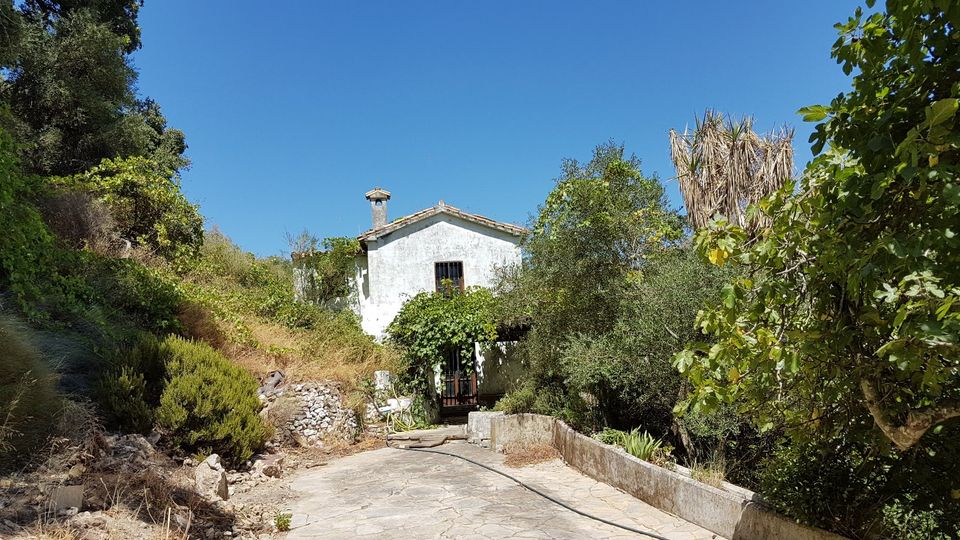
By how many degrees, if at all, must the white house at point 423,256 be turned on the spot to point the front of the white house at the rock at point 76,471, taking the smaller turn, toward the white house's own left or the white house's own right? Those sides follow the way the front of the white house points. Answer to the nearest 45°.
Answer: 0° — it already faces it

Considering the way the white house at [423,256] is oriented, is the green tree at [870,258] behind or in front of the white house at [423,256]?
in front

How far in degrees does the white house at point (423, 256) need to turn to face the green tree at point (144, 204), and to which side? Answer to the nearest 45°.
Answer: approximately 45° to its right

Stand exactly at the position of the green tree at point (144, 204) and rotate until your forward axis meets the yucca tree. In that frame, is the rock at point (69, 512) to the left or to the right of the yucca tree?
right

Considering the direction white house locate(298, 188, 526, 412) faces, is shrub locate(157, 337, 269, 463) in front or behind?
in front

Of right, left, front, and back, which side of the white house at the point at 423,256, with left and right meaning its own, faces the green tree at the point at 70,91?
right

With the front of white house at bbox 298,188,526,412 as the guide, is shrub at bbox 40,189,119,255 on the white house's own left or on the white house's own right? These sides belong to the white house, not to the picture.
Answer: on the white house's own right

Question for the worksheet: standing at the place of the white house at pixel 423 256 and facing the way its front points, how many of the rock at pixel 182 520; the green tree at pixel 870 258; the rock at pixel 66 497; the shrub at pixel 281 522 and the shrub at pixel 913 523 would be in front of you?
5

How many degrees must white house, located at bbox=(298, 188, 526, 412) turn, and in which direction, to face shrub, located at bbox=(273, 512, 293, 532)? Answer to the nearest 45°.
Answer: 0° — it already faces it

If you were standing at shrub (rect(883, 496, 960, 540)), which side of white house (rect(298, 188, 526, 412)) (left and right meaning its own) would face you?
front

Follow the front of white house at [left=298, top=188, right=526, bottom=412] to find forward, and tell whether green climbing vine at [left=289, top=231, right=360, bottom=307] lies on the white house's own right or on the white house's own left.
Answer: on the white house's own right

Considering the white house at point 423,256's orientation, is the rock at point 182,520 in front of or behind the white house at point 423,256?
in front

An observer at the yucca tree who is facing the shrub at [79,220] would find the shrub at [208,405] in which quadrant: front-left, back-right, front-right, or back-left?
front-left

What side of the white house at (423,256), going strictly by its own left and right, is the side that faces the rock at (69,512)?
front

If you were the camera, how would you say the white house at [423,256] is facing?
facing the viewer

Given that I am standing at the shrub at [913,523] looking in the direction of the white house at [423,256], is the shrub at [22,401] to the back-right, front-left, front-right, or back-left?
front-left

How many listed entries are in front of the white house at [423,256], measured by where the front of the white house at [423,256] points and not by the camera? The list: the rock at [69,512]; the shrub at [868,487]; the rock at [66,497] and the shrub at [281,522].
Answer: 4
